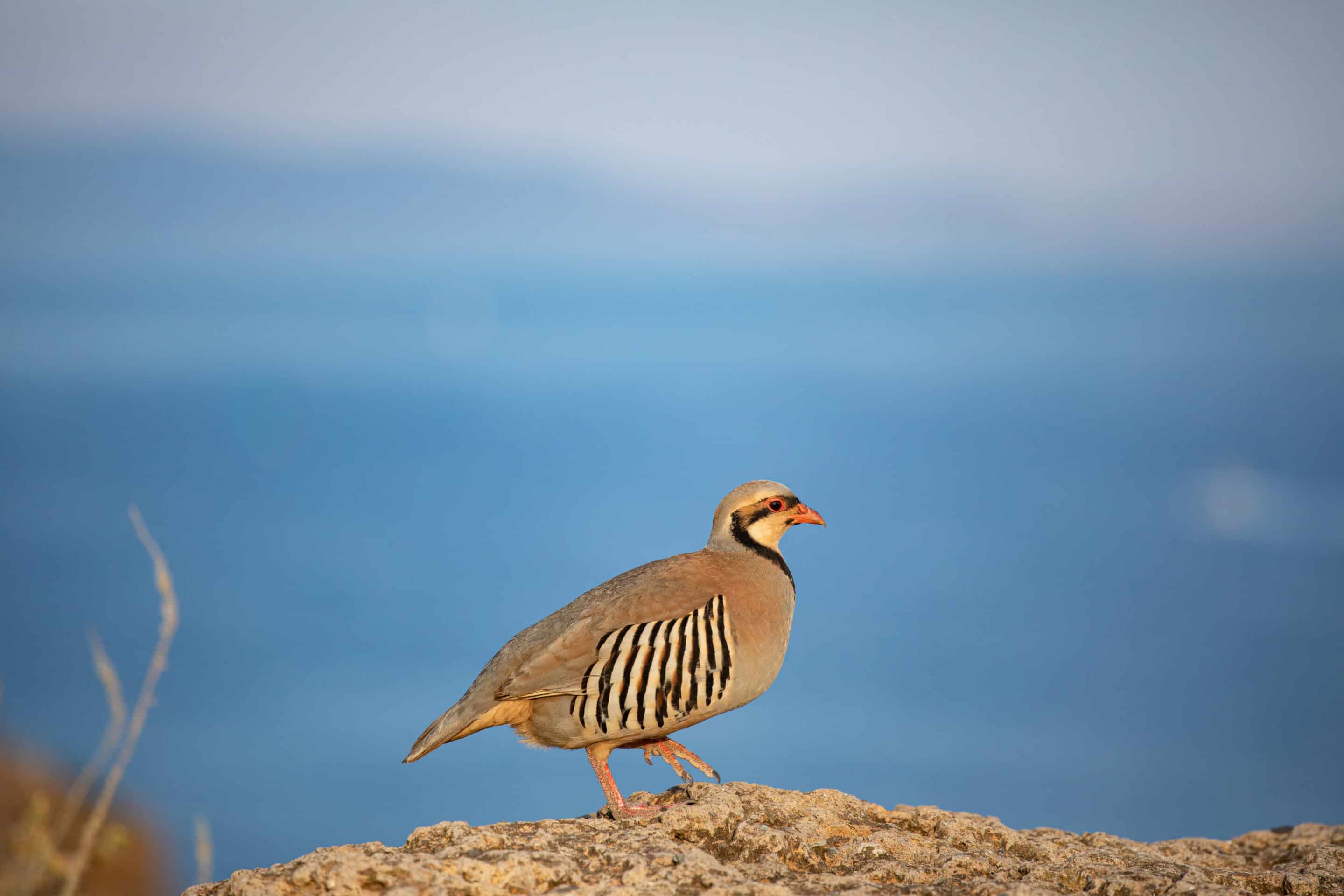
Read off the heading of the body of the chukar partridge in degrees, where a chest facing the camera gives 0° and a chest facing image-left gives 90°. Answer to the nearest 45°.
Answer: approximately 270°
